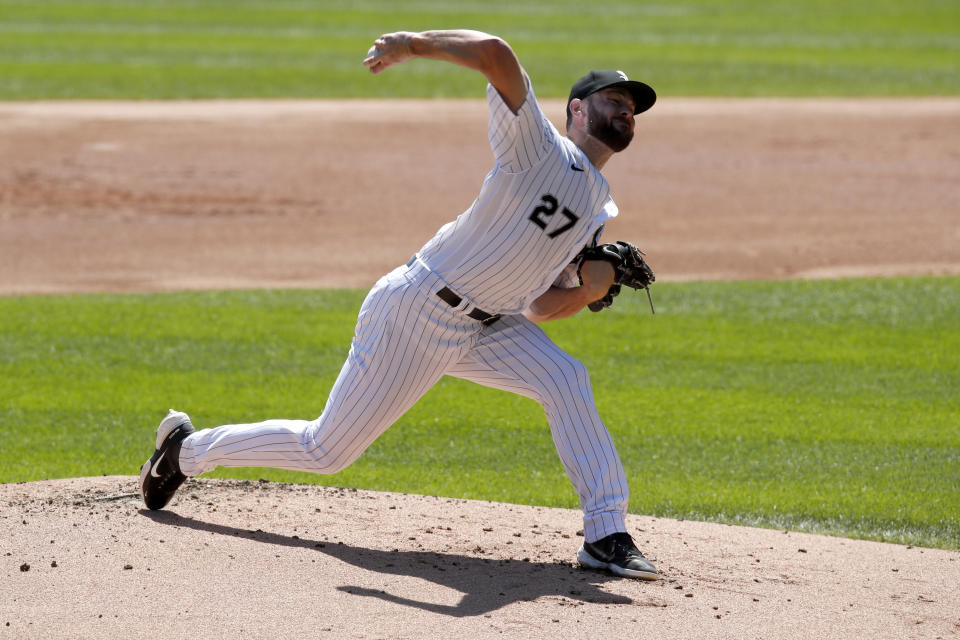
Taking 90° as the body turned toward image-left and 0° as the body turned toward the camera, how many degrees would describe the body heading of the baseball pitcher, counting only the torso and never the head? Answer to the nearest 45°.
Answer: approximately 315°
